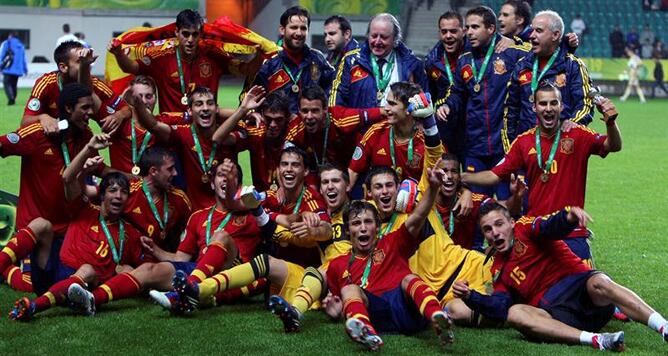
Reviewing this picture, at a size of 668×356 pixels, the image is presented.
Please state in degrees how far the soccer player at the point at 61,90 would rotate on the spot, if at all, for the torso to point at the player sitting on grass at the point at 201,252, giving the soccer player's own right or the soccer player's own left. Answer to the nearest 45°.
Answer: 0° — they already face them

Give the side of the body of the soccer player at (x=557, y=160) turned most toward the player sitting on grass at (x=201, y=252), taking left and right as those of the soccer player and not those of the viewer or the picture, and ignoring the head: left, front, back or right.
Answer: right

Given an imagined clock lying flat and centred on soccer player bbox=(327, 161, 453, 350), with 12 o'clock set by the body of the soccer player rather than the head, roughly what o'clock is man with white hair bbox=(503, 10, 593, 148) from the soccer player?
The man with white hair is roughly at 7 o'clock from the soccer player.

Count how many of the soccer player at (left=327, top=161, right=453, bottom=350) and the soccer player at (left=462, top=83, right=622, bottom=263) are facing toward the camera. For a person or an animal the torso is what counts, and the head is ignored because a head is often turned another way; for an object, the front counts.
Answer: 2

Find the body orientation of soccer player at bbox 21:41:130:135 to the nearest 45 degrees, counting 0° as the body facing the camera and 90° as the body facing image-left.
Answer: approximately 315°
